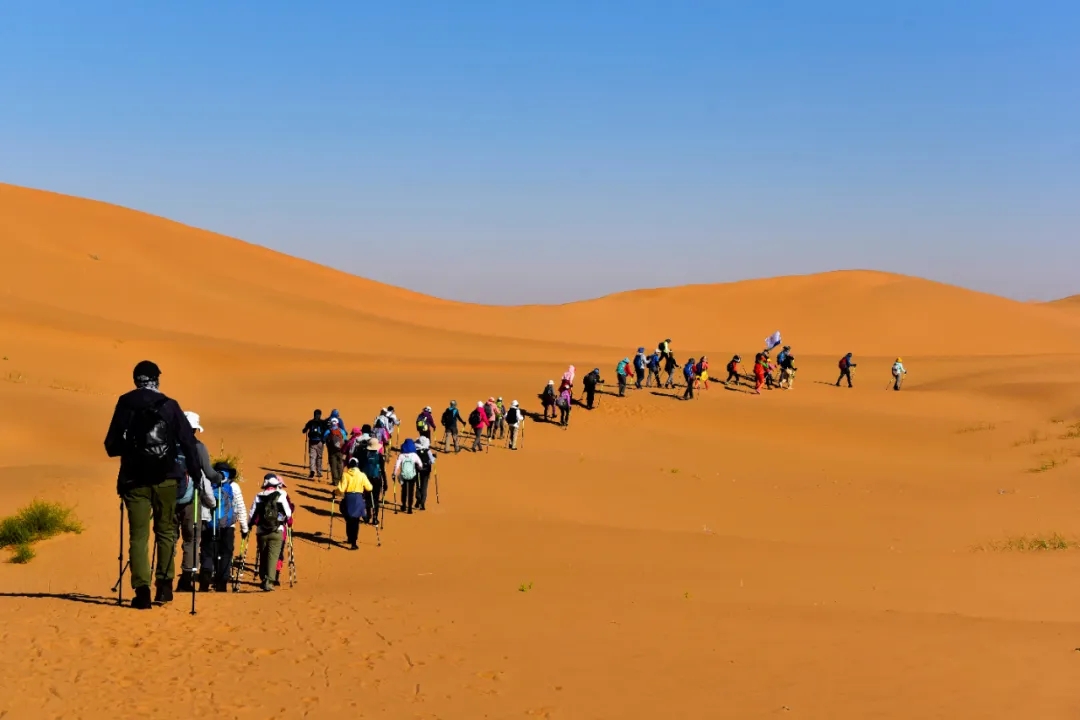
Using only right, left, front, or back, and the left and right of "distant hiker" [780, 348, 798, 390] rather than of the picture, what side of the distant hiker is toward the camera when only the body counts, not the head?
right

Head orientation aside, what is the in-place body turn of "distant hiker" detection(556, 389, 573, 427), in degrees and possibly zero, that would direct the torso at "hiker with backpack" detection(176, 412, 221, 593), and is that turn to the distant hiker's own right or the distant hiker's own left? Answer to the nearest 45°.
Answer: approximately 135° to the distant hiker's own right

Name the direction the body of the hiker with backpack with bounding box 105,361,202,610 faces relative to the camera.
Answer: away from the camera

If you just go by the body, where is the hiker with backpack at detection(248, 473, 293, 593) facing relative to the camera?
away from the camera

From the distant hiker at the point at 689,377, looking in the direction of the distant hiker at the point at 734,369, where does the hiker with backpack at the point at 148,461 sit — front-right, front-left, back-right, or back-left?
back-right

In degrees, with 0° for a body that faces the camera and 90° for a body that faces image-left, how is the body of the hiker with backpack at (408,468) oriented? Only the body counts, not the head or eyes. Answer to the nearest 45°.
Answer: approximately 180°

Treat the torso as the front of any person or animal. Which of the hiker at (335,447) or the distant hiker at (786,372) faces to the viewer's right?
the distant hiker

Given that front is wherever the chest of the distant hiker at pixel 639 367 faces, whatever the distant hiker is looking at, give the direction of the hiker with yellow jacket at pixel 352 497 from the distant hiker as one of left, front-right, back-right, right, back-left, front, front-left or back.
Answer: back-right

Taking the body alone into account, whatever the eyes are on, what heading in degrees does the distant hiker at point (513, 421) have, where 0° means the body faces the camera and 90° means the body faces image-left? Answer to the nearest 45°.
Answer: approximately 225°

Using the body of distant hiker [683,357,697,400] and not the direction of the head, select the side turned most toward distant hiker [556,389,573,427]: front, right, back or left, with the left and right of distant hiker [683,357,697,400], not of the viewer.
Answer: back

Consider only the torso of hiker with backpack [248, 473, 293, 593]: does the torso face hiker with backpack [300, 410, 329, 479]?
yes

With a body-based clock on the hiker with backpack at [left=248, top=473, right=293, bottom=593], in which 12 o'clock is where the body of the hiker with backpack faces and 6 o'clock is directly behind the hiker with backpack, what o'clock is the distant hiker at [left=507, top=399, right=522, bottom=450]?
The distant hiker is roughly at 1 o'clock from the hiker with backpack.

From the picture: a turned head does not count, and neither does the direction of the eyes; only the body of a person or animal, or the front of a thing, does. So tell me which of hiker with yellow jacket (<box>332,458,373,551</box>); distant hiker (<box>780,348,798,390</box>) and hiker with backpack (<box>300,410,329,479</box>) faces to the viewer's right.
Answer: the distant hiker

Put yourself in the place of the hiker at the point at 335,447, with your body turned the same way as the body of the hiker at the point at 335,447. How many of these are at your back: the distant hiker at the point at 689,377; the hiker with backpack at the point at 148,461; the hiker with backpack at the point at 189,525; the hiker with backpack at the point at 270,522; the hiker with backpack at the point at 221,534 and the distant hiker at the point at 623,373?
4

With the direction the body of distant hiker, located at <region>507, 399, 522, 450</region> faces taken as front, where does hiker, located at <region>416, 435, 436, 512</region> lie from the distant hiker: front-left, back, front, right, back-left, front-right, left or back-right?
back-right
